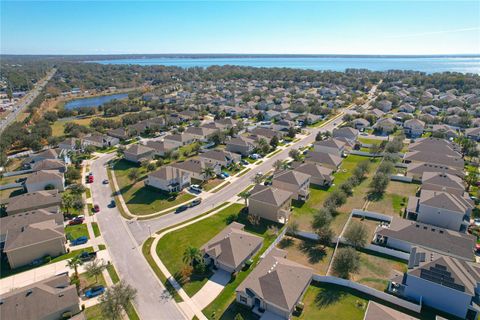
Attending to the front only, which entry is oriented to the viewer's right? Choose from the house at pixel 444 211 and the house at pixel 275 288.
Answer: the house at pixel 444 211

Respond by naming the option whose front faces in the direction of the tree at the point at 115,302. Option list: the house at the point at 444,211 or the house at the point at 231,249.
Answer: the house at the point at 231,249

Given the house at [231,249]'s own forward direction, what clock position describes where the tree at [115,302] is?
The tree is roughly at 12 o'clock from the house.

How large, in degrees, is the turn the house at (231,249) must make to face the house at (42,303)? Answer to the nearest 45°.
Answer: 0° — it already faces it

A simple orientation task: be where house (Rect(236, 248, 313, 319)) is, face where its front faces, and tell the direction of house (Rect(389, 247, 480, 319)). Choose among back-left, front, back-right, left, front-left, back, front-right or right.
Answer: back-left

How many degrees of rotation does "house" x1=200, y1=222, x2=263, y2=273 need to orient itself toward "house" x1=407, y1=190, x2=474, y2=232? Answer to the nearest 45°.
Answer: approximately 135° to its left

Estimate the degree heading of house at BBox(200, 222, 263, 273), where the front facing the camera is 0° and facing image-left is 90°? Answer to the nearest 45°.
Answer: approximately 45°

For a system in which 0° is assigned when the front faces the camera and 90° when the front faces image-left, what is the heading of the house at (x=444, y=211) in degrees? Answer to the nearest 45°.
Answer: approximately 270°
